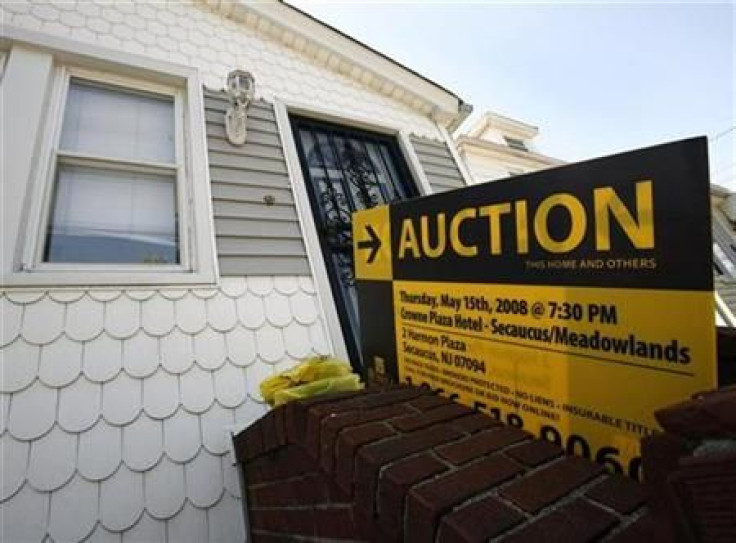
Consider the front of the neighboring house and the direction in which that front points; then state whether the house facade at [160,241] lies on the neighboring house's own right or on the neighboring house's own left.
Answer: on the neighboring house's own right

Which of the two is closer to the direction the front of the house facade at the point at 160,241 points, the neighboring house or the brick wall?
the brick wall

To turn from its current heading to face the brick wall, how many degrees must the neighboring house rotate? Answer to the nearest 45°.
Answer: approximately 45° to its right

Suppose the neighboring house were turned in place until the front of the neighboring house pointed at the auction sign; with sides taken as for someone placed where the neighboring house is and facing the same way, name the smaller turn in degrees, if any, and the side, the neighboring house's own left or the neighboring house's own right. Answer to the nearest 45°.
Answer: approximately 45° to the neighboring house's own right

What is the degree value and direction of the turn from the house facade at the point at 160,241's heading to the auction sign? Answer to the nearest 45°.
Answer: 0° — it already faces it
